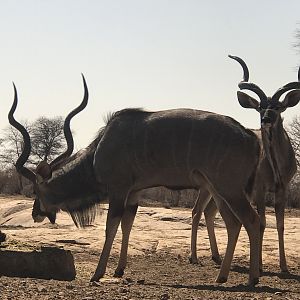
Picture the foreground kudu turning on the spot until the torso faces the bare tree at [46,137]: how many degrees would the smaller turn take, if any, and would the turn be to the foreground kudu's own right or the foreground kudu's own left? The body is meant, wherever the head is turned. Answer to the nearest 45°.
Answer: approximately 90° to the foreground kudu's own right

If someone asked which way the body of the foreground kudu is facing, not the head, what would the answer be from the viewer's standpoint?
to the viewer's left

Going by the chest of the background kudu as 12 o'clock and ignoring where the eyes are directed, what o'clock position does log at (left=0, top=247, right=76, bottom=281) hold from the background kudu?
The log is roughly at 3 o'clock from the background kudu.

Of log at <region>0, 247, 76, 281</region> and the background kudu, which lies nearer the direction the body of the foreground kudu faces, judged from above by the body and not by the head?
the log

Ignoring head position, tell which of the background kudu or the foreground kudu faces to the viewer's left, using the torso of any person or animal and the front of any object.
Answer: the foreground kudu

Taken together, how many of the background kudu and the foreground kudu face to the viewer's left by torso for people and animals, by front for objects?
1
